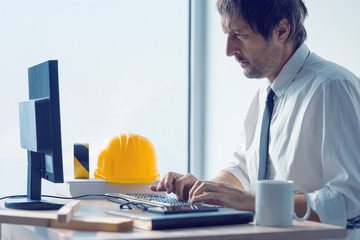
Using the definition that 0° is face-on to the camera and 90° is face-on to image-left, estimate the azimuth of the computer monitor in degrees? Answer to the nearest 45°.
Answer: approximately 270°

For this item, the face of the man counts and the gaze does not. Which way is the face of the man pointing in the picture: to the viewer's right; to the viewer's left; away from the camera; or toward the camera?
to the viewer's left

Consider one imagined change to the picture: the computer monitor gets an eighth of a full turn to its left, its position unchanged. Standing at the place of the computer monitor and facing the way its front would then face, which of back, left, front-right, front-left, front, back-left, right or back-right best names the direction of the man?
front-right

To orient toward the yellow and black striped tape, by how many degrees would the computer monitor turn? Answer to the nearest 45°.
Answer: approximately 90° to its left

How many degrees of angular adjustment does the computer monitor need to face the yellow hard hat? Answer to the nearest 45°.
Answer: approximately 45° to its left
